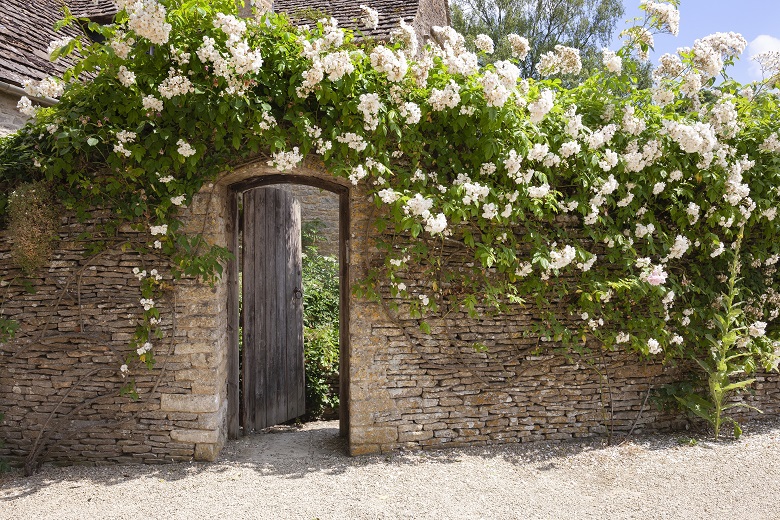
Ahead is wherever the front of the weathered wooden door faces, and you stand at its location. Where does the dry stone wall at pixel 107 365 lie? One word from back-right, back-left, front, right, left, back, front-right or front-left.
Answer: right

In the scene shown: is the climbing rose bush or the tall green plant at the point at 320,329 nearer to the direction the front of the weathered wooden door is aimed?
the climbing rose bush

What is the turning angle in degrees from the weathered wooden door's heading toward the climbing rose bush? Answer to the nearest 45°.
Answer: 0° — it already faces it

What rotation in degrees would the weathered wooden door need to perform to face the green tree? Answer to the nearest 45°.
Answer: approximately 90° to its left

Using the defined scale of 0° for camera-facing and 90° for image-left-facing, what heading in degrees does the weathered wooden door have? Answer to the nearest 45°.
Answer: approximately 315°

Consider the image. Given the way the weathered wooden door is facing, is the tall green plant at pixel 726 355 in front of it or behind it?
in front

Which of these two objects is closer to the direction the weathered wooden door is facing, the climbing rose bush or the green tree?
the climbing rose bush
